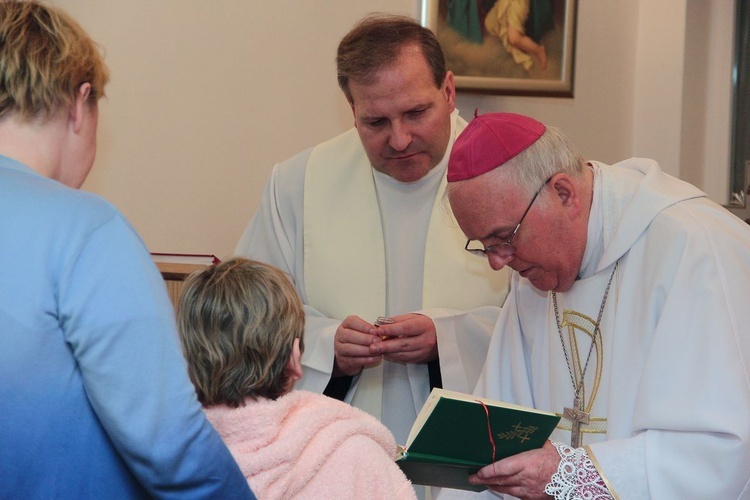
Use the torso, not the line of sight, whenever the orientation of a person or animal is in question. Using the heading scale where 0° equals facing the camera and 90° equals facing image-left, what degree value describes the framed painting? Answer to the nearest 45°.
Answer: approximately 0°

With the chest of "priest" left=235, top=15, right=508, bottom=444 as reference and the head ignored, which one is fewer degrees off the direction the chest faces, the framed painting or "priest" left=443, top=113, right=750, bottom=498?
the priest

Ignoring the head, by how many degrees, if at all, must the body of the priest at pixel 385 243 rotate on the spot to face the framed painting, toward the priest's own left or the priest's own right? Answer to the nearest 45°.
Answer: approximately 180°

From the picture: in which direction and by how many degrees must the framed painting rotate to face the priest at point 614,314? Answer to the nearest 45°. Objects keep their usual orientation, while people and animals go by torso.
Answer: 0° — it already faces them

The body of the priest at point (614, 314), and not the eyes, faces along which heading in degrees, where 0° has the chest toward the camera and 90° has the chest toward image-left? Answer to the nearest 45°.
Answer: approximately 45°

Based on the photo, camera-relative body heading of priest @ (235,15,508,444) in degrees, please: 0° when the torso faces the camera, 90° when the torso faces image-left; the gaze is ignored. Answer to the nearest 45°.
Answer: approximately 0°

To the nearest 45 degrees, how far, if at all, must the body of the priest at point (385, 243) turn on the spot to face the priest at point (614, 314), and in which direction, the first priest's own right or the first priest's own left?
approximately 45° to the first priest's own left

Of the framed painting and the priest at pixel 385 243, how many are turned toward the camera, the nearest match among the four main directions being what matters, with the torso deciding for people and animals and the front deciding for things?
2

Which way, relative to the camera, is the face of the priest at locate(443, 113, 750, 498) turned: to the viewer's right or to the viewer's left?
to the viewer's left
